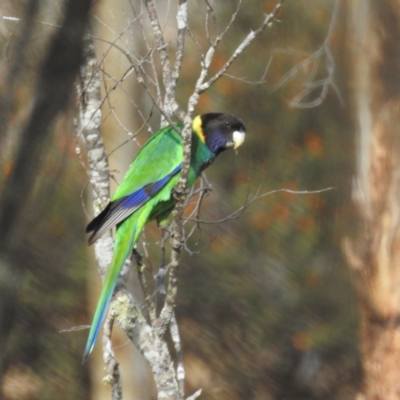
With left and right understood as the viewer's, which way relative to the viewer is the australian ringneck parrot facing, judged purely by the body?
facing to the right of the viewer

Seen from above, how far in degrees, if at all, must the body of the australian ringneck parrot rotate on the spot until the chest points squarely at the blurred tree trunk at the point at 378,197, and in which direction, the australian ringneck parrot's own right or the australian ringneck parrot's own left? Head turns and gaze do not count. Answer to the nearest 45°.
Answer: approximately 45° to the australian ringneck parrot's own left
